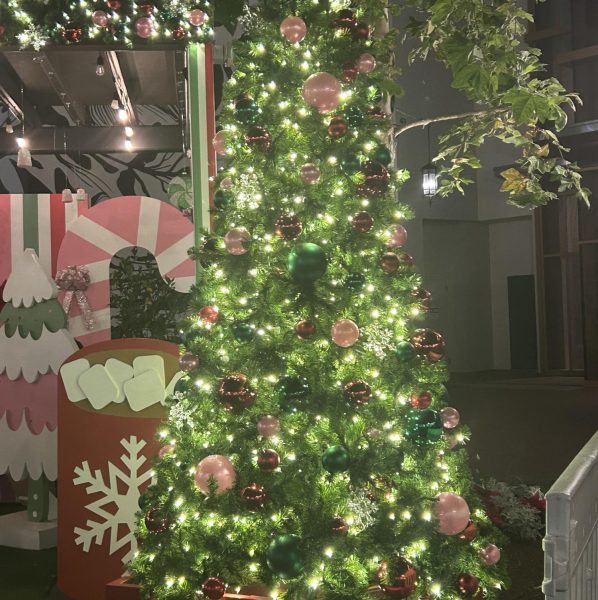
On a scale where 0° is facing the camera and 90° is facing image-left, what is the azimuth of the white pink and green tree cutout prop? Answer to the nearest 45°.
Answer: approximately 0°

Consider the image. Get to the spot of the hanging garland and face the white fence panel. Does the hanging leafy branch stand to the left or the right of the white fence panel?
left
